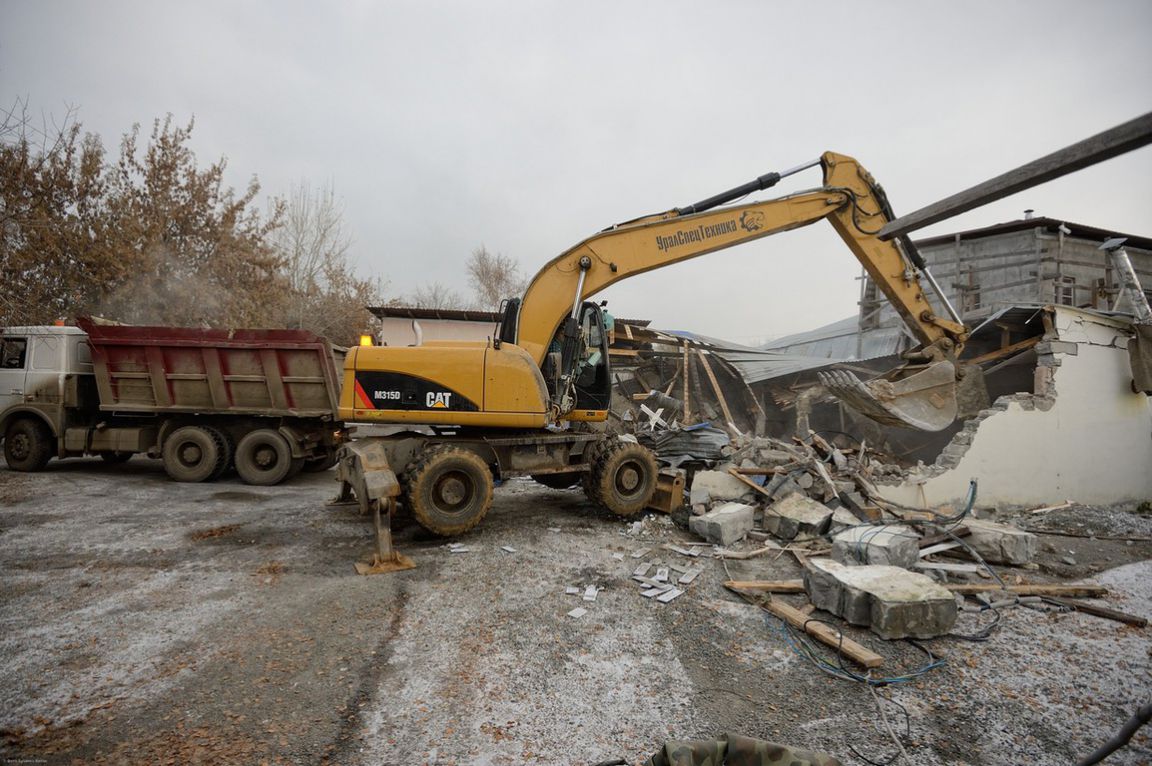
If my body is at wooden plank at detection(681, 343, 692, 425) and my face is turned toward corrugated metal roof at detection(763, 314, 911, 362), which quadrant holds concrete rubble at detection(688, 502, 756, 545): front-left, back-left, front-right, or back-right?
back-right

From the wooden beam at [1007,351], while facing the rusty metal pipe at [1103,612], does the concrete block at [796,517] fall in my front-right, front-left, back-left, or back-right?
front-right

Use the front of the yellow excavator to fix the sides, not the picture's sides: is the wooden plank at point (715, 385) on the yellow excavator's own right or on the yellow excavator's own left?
on the yellow excavator's own left

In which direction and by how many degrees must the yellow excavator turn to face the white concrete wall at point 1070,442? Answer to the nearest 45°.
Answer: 0° — it already faces it

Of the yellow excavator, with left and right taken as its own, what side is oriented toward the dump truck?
back

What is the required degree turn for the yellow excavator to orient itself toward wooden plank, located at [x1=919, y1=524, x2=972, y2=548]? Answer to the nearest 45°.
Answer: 0° — it already faces it

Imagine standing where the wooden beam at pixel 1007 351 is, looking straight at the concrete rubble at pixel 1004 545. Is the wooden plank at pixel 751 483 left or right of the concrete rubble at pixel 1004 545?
right

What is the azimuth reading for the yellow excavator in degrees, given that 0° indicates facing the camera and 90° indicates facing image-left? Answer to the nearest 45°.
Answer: approximately 270°

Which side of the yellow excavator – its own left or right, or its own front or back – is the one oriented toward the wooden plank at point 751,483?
front

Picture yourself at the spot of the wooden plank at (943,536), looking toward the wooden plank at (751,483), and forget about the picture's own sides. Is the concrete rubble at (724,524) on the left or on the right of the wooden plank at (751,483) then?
left

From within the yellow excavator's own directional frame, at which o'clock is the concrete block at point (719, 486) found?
The concrete block is roughly at 1 o'clock from the yellow excavator.
